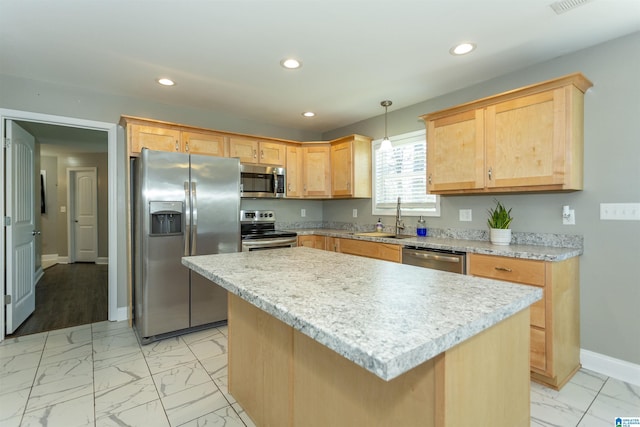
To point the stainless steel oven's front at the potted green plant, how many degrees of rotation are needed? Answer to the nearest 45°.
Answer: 0° — it already faces it

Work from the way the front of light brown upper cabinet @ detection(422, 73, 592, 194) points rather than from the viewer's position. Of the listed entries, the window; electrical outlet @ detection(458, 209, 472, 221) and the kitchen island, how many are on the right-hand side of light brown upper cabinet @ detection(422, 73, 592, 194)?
2

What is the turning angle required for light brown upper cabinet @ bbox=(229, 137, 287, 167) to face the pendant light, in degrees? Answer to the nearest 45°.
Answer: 0° — it already faces it

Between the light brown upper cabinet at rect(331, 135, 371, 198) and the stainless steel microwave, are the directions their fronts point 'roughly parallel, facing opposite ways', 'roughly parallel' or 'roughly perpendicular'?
roughly perpendicular

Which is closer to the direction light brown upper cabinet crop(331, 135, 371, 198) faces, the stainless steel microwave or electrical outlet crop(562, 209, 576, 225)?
the stainless steel microwave

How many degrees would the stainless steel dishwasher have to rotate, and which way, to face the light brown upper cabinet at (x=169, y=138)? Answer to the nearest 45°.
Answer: approximately 45° to its right

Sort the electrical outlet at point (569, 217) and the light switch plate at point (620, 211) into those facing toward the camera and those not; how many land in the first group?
2

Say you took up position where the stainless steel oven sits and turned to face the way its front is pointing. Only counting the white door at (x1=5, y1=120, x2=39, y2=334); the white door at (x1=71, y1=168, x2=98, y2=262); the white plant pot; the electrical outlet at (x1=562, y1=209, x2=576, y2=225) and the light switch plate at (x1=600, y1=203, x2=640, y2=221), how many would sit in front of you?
3
